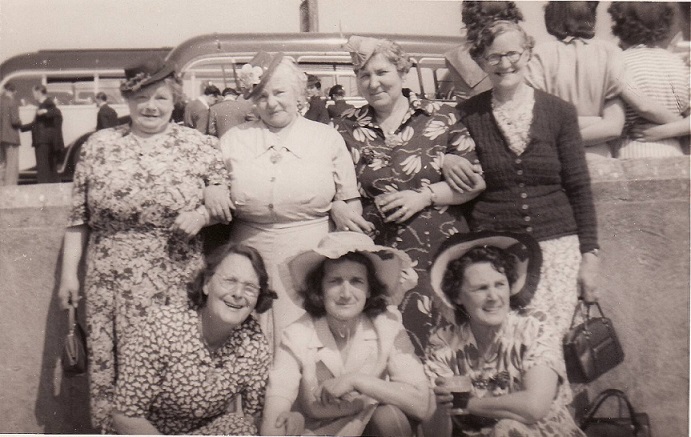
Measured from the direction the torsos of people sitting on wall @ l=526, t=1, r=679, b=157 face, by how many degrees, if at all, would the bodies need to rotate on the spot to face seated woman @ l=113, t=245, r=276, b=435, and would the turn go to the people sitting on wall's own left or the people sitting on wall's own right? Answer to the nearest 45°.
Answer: approximately 135° to the people sitting on wall's own left

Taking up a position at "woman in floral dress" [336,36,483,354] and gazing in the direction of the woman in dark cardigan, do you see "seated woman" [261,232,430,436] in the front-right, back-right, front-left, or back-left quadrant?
back-right

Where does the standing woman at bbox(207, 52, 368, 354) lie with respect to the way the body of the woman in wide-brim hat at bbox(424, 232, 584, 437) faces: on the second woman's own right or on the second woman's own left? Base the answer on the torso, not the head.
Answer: on the second woman's own right

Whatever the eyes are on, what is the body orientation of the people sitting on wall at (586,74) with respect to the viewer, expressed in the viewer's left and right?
facing away from the viewer

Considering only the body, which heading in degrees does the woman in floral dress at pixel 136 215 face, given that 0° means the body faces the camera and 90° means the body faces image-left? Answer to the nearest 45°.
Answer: approximately 0°

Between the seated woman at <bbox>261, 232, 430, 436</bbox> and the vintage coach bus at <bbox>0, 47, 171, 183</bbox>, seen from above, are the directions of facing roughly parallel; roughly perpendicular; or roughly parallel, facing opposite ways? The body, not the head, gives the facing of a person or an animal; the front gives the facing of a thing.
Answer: roughly perpendicular
